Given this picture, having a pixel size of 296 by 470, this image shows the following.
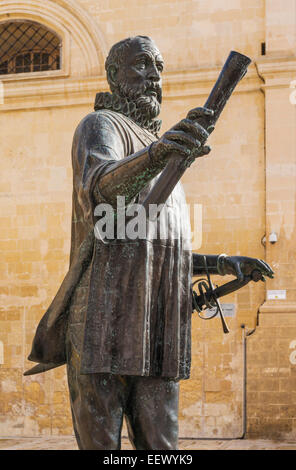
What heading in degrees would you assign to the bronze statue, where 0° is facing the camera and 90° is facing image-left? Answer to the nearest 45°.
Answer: approximately 315°
